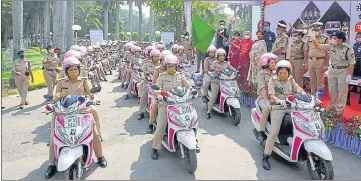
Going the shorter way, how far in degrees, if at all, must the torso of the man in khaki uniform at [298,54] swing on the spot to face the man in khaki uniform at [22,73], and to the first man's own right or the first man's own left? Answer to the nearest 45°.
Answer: approximately 45° to the first man's own right

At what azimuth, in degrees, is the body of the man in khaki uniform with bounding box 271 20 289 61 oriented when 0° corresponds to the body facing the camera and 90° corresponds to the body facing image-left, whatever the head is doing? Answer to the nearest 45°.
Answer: approximately 45°

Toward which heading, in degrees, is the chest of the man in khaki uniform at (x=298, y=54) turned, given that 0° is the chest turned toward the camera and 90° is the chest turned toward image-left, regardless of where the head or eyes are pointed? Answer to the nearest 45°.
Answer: approximately 45°

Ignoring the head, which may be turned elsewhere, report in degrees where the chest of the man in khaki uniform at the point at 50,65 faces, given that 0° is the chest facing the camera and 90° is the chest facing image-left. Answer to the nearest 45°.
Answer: approximately 315°

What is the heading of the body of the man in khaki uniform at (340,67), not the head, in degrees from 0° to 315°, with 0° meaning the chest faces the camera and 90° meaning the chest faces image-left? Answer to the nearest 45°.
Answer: approximately 45°

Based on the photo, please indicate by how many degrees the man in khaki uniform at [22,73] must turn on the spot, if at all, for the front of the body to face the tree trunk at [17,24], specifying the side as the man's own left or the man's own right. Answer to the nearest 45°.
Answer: approximately 180°
